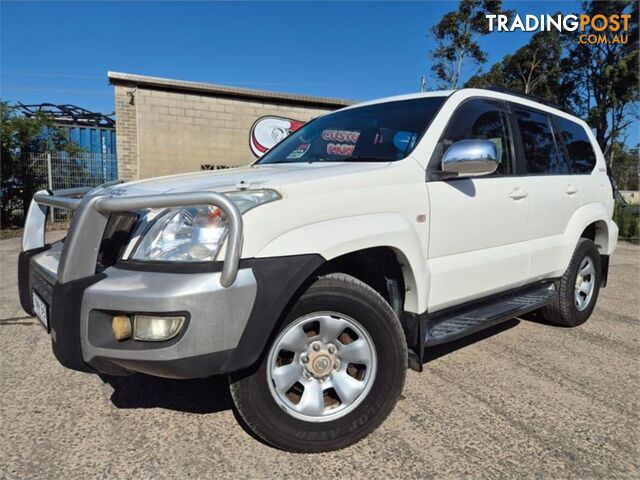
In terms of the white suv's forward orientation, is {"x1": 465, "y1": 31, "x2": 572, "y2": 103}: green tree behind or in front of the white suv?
behind

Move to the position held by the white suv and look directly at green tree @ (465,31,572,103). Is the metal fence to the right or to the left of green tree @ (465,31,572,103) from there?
left

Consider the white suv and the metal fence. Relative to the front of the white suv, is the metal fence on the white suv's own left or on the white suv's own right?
on the white suv's own right

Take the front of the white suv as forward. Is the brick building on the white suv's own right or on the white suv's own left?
on the white suv's own right

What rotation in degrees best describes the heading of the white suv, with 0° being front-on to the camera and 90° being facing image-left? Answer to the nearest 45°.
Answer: approximately 45°

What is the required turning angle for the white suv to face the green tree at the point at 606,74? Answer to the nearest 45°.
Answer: approximately 180°

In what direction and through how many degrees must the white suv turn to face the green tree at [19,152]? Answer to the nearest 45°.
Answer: approximately 90° to its right
